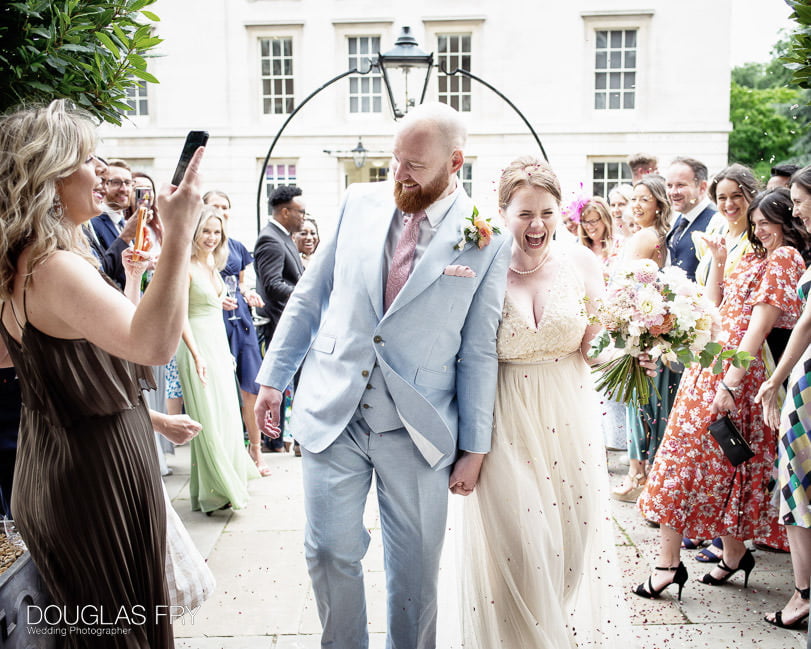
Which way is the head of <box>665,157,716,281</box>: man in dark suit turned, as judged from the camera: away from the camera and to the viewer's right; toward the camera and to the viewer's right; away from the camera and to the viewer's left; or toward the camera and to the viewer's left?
toward the camera and to the viewer's left

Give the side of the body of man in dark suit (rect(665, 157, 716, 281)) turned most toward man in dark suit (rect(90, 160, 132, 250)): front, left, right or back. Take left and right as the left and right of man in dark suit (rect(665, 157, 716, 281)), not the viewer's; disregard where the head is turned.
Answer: front

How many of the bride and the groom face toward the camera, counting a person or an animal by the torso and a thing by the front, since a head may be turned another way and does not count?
2

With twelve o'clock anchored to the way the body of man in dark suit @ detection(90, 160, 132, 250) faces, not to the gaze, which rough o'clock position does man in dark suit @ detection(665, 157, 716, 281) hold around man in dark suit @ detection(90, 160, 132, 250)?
man in dark suit @ detection(665, 157, 716, 281) is roughly at 11 o'clock from man in dark suit @ detection(90, 160, 132, 250).

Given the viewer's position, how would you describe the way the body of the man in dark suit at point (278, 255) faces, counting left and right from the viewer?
facing to the right of the viewer

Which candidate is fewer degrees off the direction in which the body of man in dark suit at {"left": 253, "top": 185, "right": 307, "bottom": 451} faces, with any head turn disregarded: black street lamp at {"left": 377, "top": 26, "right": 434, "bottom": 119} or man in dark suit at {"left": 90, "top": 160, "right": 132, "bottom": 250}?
the black street lamp

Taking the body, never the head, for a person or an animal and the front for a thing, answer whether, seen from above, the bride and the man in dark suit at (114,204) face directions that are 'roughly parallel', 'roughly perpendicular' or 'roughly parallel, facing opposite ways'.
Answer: roughly perpendicular

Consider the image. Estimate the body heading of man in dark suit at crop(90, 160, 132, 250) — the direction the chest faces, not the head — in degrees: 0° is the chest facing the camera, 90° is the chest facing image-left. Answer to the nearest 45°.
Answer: approximately 315°

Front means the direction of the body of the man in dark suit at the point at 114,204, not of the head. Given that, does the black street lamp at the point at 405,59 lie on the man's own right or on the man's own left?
on the man's own left
